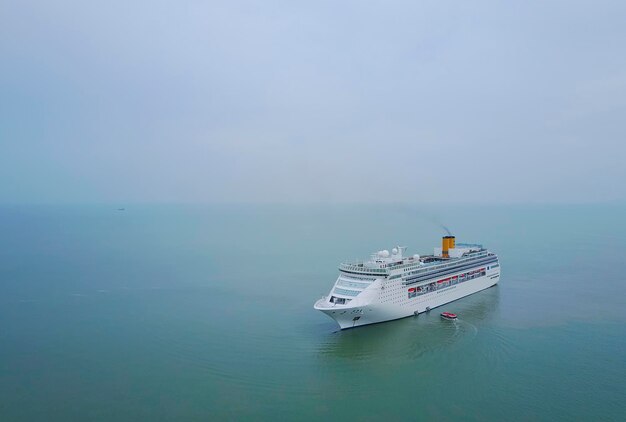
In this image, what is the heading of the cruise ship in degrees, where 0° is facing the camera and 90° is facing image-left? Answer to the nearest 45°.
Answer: approximately 45°
